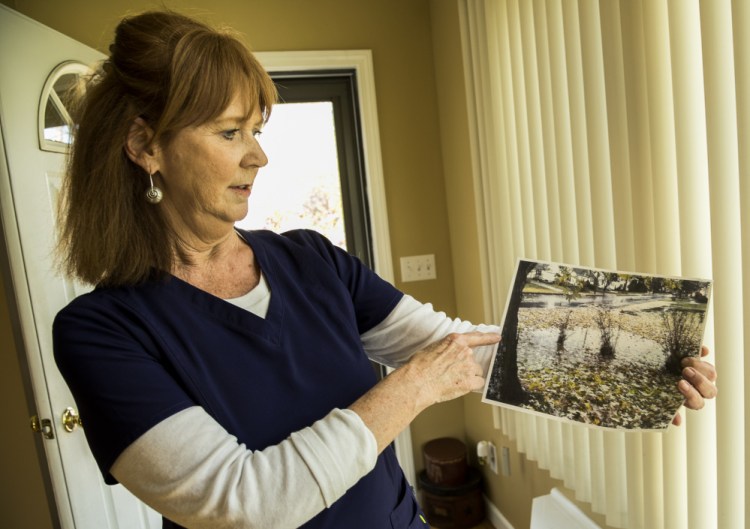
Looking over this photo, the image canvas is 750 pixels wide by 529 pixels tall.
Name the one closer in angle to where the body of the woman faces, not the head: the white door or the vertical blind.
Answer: the vertical blind

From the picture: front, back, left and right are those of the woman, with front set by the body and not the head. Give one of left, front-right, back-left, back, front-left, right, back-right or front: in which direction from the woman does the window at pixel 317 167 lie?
back-left

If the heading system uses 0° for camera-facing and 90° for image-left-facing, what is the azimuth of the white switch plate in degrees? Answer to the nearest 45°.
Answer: approximately 0°

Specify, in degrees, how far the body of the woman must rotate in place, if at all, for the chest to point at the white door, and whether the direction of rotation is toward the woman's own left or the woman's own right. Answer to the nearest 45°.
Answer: approximately 180°

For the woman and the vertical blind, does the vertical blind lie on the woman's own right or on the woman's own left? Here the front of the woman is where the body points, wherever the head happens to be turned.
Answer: on the woman's own left

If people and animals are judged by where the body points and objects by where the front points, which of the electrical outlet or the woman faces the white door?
the electrical outlet

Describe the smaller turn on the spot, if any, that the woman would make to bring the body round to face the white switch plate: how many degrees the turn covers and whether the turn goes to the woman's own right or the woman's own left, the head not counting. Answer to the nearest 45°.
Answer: approximately 135° to the woman's own left

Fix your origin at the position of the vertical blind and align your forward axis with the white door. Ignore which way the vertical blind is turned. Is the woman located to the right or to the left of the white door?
left

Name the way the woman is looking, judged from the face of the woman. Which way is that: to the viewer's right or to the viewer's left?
to the viewer's right

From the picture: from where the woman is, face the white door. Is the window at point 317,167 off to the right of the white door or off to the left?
right
